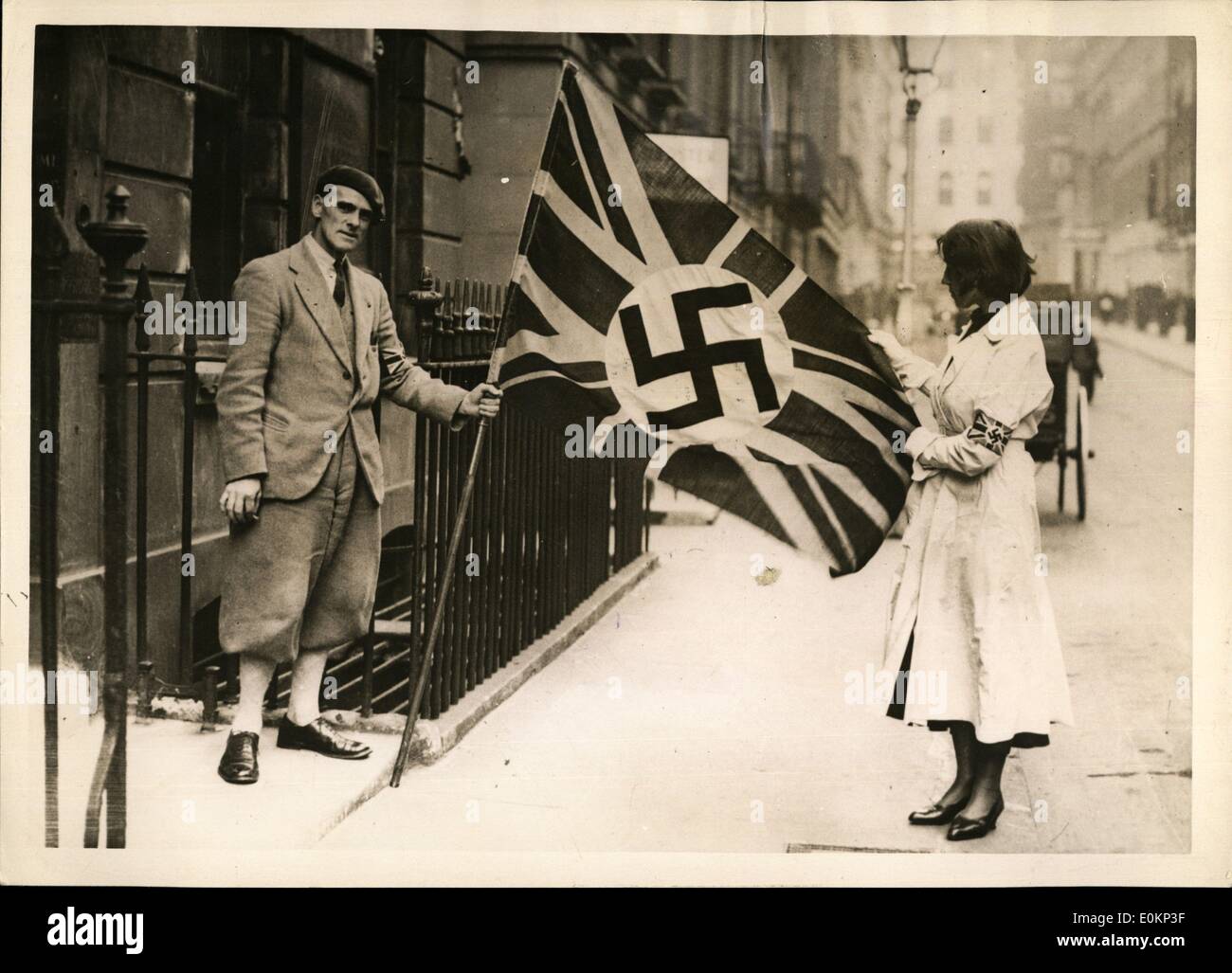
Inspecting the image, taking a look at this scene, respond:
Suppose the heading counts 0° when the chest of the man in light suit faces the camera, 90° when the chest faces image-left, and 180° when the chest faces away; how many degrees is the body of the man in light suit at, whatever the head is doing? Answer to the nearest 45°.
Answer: approximately 315°

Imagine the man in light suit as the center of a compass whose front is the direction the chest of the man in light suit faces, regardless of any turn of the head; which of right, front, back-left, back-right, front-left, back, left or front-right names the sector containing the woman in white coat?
front-left

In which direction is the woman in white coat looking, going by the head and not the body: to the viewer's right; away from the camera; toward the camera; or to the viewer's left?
to the viewer's left

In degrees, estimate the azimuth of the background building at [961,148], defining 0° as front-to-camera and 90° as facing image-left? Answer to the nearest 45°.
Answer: approximately 0°

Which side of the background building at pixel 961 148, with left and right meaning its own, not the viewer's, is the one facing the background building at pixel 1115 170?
left

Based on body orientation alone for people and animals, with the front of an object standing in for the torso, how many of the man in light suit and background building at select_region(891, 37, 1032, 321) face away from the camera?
0
